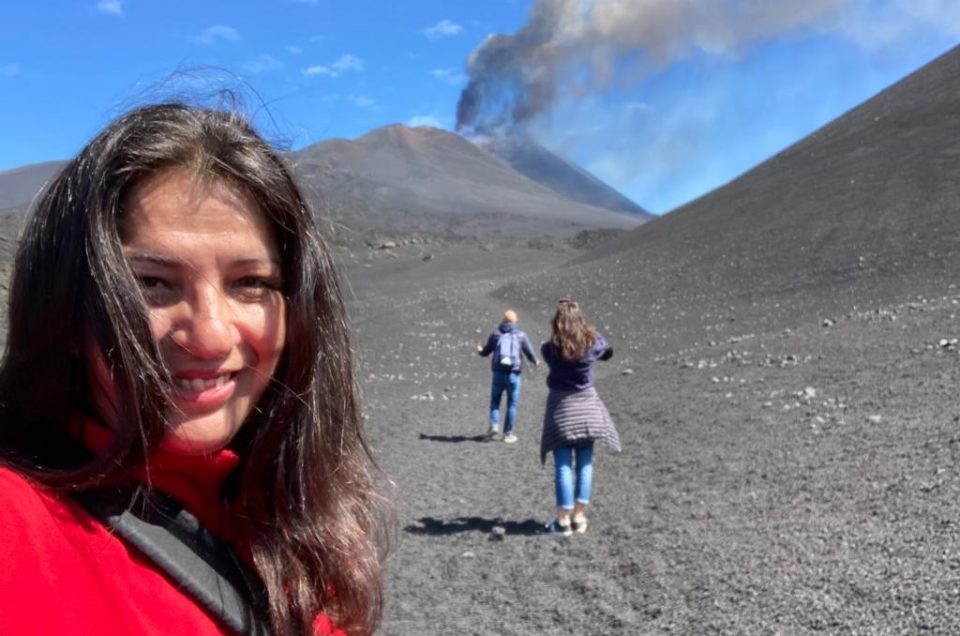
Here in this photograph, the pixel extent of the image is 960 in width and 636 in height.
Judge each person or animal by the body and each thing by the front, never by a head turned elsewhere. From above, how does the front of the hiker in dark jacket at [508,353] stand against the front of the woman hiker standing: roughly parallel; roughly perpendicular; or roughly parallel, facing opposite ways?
roughly parallel

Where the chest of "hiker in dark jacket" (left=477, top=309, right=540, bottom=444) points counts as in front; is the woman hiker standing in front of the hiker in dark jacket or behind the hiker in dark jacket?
behind

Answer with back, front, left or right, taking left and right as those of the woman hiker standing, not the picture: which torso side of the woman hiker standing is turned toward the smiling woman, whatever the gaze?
back

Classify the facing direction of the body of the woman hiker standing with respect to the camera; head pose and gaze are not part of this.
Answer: away from the camera

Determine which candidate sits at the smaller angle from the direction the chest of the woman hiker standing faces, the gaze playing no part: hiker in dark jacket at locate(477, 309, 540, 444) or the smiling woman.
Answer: the hiker in dark jacket

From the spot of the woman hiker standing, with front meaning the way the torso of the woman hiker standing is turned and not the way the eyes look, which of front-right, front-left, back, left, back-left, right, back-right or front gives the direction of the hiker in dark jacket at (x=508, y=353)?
front

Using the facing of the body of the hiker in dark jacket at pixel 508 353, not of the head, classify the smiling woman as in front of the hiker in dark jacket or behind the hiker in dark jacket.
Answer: behind

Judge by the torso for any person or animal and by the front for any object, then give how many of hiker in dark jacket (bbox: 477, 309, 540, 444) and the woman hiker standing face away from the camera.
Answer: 2

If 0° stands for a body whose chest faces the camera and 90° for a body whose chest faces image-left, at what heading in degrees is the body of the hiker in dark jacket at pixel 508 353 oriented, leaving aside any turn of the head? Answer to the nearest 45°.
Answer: approximately 180°
